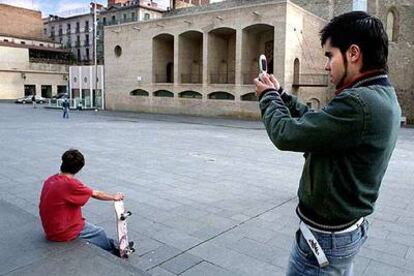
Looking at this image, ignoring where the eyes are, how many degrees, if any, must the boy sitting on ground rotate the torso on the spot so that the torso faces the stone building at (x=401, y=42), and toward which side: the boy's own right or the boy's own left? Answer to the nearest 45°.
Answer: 0° — they already face it

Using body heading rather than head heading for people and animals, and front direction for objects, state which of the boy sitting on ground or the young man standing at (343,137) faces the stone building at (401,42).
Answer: the boy sitting on ground

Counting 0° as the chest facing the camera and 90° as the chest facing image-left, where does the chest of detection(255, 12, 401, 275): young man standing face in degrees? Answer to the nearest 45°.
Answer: approximately 90°

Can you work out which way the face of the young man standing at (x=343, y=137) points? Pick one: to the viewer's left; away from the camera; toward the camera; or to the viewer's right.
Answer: to the viewer's left

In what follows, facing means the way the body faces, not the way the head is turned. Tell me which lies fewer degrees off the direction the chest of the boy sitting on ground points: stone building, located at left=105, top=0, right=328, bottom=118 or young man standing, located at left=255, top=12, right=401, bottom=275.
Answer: the stone building

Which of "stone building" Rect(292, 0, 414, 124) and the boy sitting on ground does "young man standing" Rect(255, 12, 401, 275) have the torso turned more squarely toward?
the boy sitting on ground

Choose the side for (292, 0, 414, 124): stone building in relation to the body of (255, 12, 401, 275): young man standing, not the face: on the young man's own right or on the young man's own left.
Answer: on the young man's own right

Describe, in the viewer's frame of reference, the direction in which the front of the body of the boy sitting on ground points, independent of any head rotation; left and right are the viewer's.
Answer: facing away from the viewer and to the right of the viewer

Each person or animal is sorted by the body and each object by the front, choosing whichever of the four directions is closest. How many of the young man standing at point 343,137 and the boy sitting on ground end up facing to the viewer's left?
1

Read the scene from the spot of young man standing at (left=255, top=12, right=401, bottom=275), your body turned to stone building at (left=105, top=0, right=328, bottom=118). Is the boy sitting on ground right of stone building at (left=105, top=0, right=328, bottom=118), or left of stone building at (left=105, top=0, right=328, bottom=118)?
left

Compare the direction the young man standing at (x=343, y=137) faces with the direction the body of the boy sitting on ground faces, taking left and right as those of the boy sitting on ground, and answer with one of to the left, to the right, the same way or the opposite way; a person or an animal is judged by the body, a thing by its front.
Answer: to the left

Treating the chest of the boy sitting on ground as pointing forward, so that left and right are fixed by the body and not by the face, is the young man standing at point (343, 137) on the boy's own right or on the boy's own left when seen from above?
on the boy's own right

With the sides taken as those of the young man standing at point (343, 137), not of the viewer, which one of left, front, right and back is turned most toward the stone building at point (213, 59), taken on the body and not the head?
right
